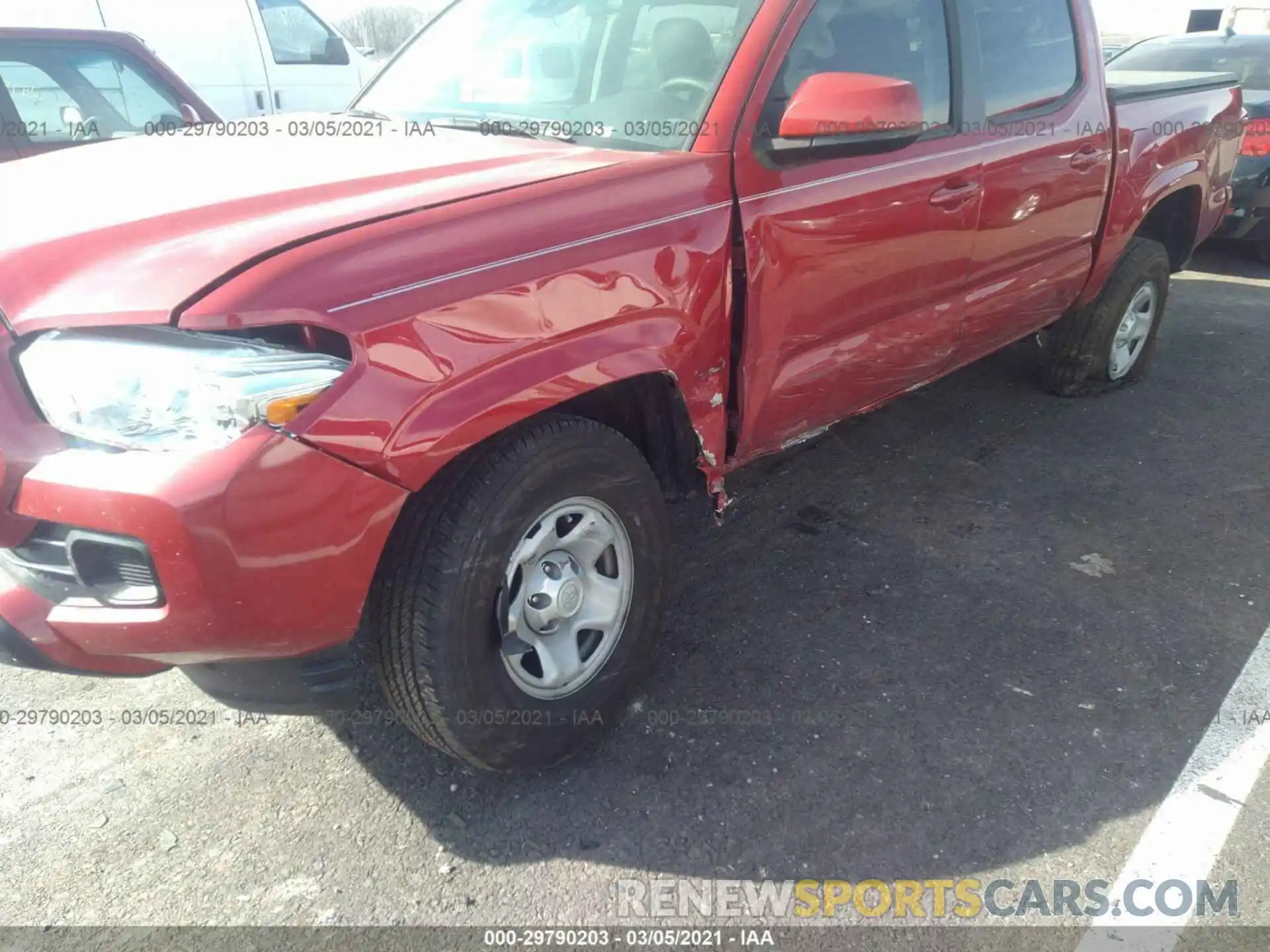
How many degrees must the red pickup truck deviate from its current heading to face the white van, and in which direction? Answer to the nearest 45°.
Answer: approximately 135° to its right

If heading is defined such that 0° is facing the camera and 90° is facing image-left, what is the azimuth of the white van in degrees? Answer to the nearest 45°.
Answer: approximately 270°

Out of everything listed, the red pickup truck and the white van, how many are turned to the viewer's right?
1

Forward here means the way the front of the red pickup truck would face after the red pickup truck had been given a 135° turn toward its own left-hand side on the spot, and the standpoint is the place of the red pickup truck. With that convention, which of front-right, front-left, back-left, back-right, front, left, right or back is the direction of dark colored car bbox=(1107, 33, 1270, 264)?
front-left

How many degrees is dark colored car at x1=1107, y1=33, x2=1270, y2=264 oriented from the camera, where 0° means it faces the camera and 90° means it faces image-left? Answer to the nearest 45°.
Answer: approximately 225°

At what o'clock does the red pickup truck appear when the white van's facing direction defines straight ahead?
The red pickup truck is roughly at 3 o'clock from the white van.

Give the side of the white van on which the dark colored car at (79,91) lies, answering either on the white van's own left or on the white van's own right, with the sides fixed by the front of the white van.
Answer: on the white van's own right

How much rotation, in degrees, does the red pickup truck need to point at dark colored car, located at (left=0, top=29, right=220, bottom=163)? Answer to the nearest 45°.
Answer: approximately 90° to its right

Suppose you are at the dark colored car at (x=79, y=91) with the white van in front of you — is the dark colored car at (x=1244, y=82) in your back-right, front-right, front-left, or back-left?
front-right

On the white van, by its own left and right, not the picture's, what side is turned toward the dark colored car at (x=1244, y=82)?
front

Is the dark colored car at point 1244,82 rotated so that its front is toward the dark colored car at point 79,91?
no
